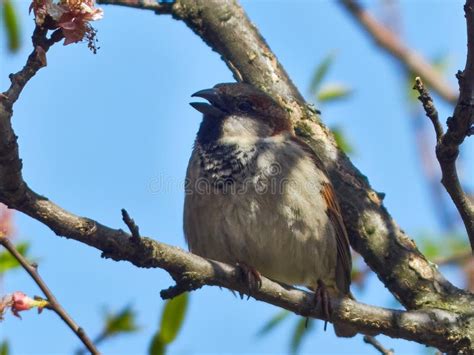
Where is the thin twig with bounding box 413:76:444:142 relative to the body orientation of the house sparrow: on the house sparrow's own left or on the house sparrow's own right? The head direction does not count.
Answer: on the house sparrow's own left

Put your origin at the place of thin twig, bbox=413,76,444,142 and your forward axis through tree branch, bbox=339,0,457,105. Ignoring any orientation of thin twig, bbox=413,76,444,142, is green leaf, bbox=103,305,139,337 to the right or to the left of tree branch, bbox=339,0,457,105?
left

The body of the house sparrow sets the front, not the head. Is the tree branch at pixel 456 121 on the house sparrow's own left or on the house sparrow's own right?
on the house sparrow's own left

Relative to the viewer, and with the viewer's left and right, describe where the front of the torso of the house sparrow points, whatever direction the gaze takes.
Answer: facing the viewer and to the left of the viewer
